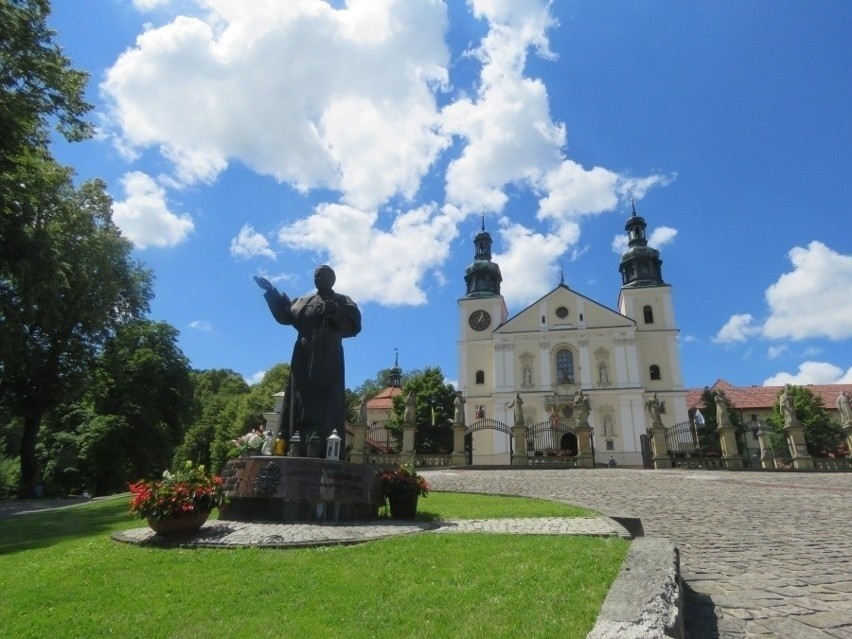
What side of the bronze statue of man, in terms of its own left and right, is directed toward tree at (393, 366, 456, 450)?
back

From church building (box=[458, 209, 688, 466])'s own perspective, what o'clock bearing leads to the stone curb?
The stone curb is roughly at 12 o'clock from the church building.

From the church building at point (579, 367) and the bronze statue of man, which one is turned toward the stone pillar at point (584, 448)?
the church building

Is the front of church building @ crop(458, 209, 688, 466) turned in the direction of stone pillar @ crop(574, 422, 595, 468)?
yes

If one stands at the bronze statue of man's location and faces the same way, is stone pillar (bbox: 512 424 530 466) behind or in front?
behind

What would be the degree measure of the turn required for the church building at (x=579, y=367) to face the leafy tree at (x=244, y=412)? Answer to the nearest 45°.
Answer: approximately 90° to its right

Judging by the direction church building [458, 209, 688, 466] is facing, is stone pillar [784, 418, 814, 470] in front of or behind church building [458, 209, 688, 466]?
in front

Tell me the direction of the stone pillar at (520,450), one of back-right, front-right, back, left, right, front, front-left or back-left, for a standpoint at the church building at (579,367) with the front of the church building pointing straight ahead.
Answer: front

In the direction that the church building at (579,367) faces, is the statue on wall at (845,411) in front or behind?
in front

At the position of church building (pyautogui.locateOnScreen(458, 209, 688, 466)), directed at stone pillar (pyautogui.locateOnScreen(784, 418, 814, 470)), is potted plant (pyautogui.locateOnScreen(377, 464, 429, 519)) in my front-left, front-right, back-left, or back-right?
front-right

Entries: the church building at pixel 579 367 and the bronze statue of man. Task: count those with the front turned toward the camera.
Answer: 2

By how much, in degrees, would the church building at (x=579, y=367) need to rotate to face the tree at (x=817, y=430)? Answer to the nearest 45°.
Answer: approximately 90° to its left

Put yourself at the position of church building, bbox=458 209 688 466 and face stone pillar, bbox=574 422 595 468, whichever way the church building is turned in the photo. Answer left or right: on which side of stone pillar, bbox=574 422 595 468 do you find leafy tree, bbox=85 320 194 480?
right

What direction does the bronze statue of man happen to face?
toward the camera

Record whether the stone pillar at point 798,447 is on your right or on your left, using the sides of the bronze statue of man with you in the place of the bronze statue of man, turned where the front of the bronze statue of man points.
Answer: on your left
